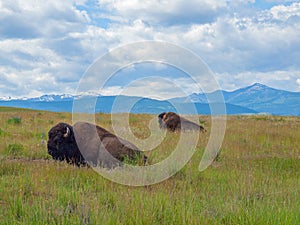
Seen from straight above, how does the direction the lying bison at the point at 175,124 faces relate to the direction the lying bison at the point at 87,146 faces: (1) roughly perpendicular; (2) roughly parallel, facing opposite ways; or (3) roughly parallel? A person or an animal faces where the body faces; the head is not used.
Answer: roughly parallel

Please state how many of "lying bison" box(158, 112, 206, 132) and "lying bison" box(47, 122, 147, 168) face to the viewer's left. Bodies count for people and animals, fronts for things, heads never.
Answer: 2

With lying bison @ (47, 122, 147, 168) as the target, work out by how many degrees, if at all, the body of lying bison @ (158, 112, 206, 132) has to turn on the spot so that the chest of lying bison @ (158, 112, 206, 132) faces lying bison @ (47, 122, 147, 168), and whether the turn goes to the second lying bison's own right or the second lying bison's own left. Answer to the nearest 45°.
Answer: approximately 90° to the second lying bison's own left

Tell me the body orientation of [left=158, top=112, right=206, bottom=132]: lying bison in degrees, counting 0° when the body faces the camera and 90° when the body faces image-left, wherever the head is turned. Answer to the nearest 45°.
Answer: approximately 90°

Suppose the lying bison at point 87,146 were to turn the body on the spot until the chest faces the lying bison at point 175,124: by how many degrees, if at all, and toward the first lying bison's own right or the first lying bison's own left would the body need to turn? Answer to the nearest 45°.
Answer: approximately 135° to the first lying bison's own right

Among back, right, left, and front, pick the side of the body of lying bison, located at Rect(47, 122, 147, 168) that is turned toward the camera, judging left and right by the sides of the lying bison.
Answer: left
